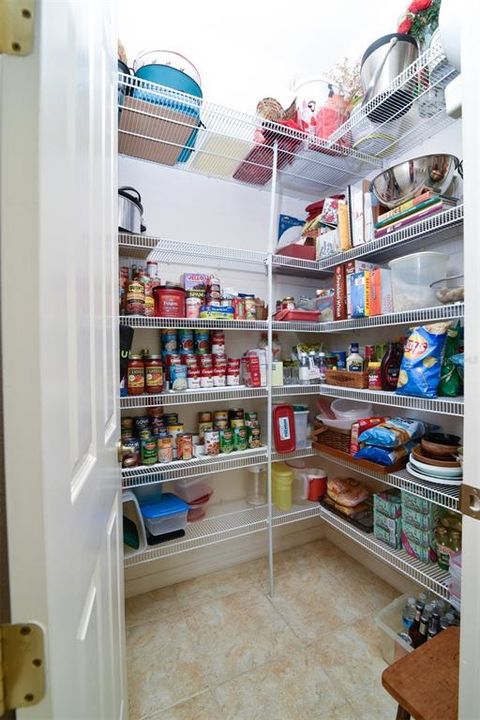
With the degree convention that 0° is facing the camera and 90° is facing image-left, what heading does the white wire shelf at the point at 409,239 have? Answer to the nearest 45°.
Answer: approximately 45°

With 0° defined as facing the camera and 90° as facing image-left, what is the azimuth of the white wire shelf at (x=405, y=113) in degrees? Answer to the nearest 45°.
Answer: approximately 45°

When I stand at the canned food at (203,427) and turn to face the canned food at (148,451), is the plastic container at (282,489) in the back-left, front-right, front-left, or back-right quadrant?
back-left

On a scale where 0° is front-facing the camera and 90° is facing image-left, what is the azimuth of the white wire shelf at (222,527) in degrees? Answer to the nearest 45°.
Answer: approximately 315°

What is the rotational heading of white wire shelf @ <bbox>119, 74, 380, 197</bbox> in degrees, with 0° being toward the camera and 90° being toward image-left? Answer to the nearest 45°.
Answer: approximately 315°
